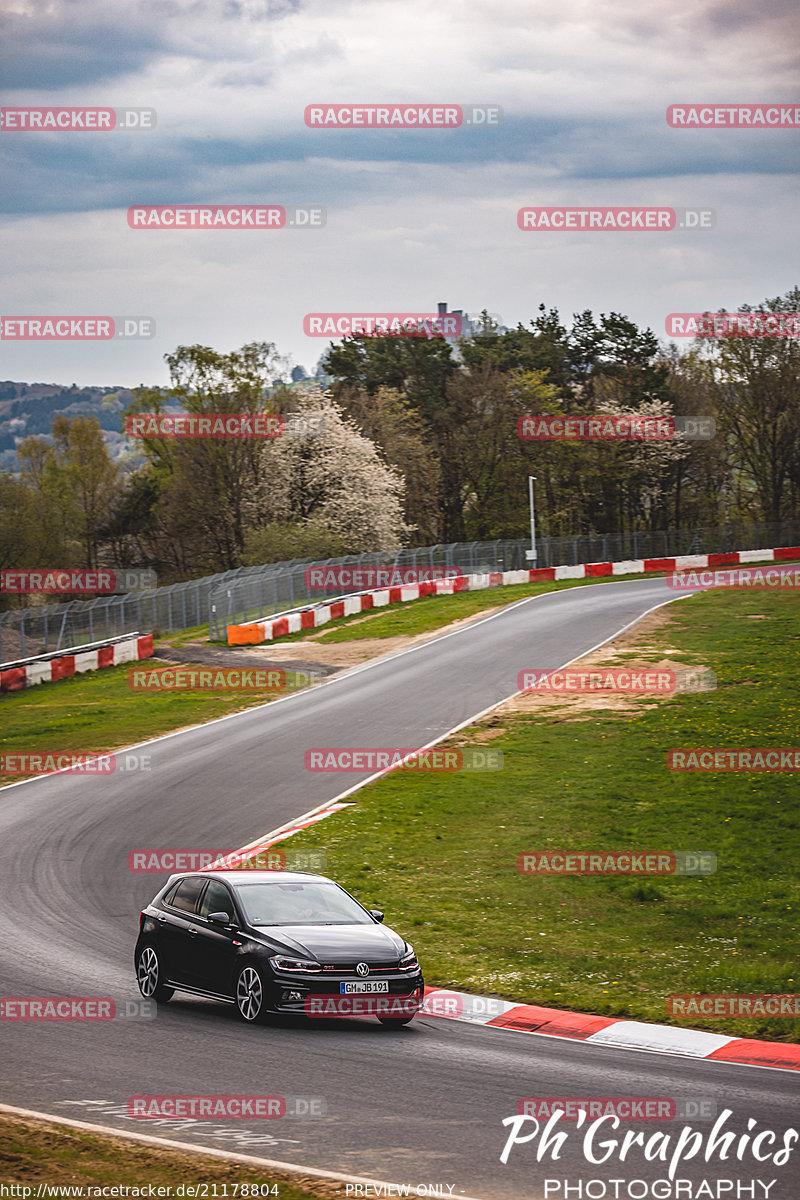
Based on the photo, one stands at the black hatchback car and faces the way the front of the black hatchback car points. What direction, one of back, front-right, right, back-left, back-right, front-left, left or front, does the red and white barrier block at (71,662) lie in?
back-left

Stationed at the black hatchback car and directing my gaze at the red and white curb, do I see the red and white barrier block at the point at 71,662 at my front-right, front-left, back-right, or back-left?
back-left

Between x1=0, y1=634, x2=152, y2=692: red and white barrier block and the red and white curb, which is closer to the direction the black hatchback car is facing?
the red and white curb

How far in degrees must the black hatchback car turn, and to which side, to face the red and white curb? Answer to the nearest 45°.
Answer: approximately 45° to its left

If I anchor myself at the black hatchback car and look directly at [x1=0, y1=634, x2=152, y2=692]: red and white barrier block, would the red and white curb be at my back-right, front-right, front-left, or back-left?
back-right
